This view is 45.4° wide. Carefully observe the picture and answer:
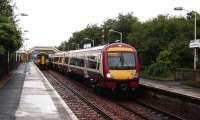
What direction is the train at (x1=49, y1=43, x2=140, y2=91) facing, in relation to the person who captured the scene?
facing the viewer and to the right of the viewer
